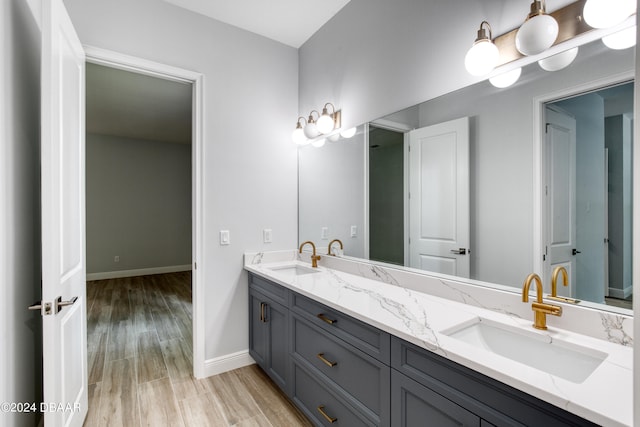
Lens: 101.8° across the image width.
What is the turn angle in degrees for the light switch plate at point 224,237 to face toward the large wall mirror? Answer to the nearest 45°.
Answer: approximately 45° to its left

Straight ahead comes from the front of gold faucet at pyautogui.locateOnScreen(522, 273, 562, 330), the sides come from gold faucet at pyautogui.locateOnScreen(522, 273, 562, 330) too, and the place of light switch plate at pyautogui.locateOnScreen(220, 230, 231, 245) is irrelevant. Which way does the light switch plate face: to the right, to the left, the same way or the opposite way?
to the left

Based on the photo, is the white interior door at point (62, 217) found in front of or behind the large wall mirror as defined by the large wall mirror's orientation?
in front

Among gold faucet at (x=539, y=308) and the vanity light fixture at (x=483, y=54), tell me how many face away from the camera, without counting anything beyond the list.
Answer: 0

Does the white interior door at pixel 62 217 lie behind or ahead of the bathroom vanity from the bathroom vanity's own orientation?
ahead

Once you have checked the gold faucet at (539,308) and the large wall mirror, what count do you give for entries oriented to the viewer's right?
0

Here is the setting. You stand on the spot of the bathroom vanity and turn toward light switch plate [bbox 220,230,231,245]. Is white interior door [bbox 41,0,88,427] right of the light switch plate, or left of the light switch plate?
left
